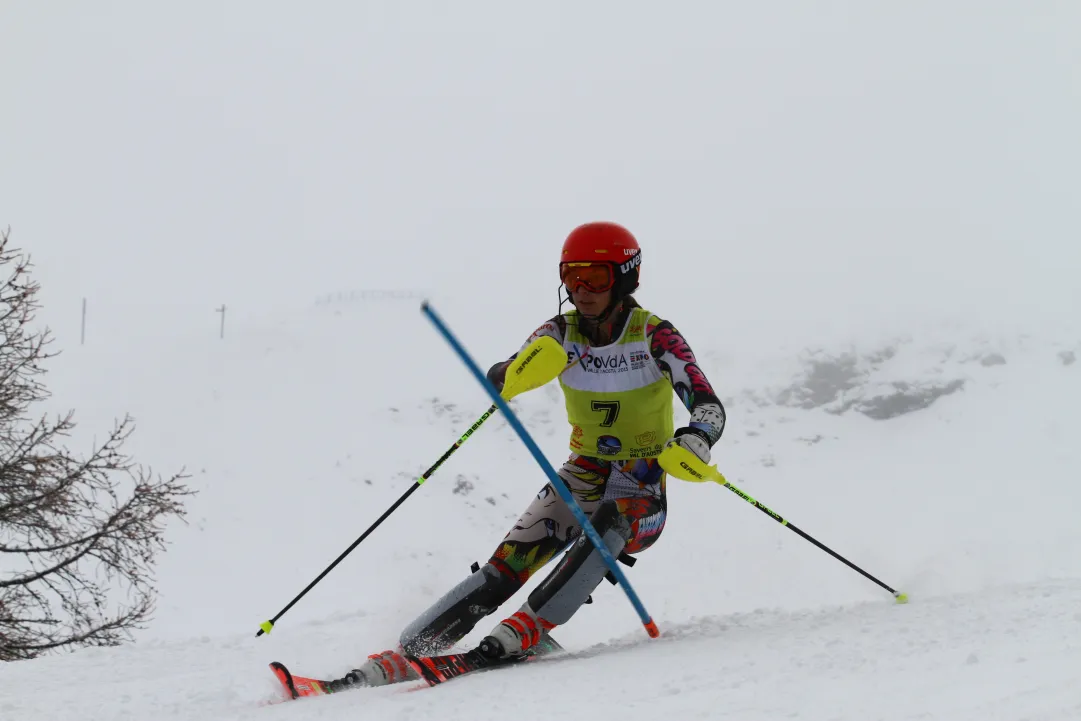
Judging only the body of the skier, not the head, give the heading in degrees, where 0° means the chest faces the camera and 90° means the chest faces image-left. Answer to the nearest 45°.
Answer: approximately 45°

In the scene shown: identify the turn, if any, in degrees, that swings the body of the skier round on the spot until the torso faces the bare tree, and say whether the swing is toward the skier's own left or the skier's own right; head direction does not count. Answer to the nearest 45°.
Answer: approximately 90° to the skier's own right
